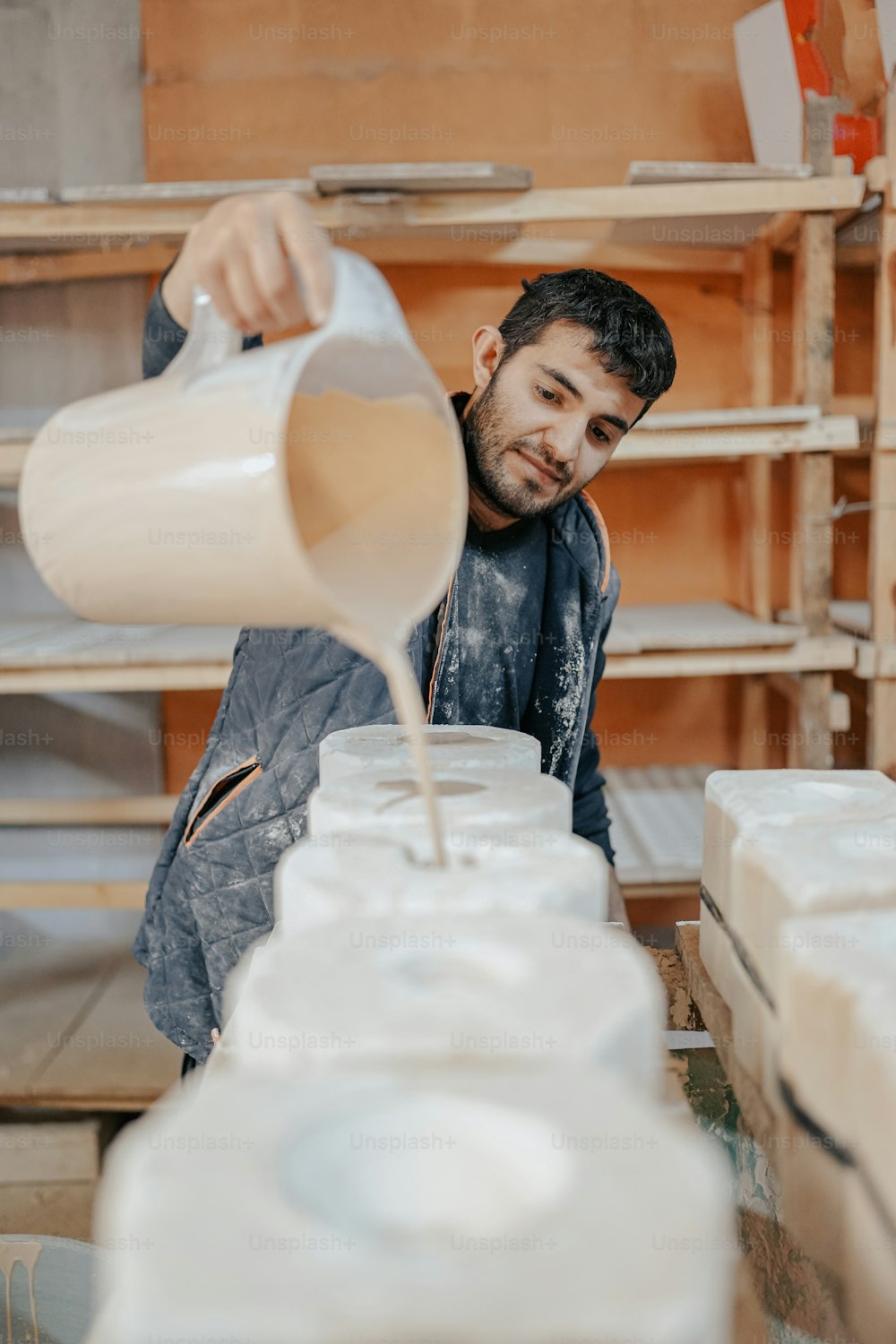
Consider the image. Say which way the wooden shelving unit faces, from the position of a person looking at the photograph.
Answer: facing the viewer

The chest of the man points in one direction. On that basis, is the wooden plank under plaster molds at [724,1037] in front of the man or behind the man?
in front

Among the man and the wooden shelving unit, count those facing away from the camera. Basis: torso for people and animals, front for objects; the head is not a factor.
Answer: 0

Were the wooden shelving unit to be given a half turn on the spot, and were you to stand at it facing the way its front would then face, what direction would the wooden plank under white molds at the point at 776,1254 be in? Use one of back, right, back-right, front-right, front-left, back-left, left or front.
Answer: back

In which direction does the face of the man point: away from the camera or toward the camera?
toward the camera

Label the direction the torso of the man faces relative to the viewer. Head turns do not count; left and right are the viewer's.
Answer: facing the viewer and to the right of the viewer

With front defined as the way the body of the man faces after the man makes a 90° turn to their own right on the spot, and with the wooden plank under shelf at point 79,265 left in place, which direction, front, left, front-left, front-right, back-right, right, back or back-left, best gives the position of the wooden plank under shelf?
right

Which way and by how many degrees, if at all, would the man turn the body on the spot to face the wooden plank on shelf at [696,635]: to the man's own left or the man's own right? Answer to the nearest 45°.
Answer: approximately 90° to the man's own left
